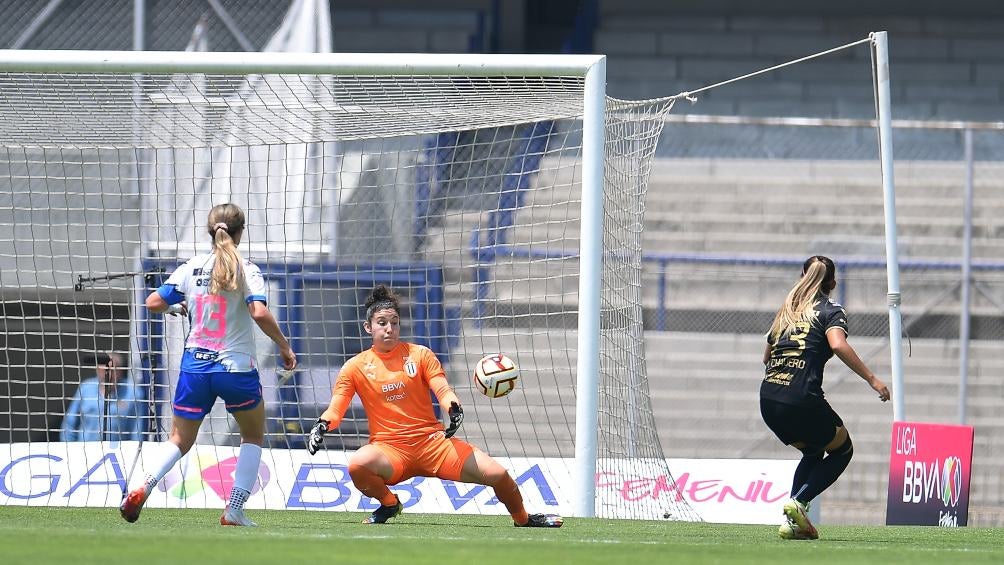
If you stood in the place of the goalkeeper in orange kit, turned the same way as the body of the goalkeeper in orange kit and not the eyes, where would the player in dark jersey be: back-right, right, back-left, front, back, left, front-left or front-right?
left

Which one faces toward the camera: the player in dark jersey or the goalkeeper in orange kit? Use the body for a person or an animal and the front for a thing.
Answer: the goalkeeper in orange kit

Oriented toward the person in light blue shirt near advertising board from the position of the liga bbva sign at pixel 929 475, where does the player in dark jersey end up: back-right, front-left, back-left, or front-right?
front-left

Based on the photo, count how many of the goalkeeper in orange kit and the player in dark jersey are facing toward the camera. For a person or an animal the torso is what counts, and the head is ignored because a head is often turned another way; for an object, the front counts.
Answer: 1

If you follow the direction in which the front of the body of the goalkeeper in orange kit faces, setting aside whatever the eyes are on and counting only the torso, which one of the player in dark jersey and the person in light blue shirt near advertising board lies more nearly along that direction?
the player in dark jersey

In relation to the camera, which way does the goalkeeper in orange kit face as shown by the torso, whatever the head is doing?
toward the camera

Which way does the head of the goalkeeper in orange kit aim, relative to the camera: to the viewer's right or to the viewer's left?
to the viewer's right
